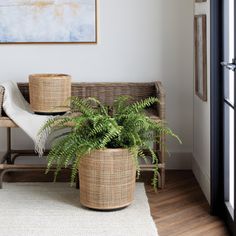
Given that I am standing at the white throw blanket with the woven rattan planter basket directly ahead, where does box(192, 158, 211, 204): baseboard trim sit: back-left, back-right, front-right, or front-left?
front-left

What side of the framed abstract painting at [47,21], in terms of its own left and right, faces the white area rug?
front

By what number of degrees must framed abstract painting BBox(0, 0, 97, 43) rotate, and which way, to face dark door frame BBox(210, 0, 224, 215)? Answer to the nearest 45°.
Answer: approximately 45° to its left

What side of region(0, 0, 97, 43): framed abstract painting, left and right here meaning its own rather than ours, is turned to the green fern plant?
front

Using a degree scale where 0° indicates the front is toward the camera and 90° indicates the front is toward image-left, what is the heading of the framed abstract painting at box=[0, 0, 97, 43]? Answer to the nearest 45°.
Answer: approximately 0°
